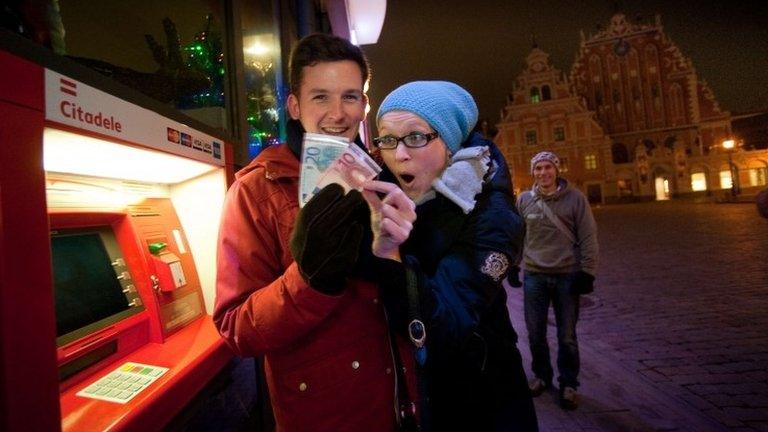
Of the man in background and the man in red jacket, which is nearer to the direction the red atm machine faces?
the man in red jacket

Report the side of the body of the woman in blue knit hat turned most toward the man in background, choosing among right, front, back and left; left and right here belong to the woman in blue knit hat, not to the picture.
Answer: back

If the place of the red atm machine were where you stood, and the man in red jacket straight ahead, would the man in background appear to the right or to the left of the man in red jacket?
left

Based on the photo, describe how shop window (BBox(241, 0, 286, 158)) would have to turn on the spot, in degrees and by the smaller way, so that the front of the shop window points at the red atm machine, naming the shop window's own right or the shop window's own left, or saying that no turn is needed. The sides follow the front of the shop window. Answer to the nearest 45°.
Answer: approximately 45° to the shop window's own right

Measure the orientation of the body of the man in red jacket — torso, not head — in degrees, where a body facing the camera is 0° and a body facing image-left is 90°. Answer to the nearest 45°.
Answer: approximately 315°

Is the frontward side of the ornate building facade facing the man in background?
yes

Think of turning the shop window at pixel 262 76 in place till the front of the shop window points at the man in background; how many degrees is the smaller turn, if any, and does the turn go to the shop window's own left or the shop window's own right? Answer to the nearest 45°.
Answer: approximately 45° to the shop window's own left
